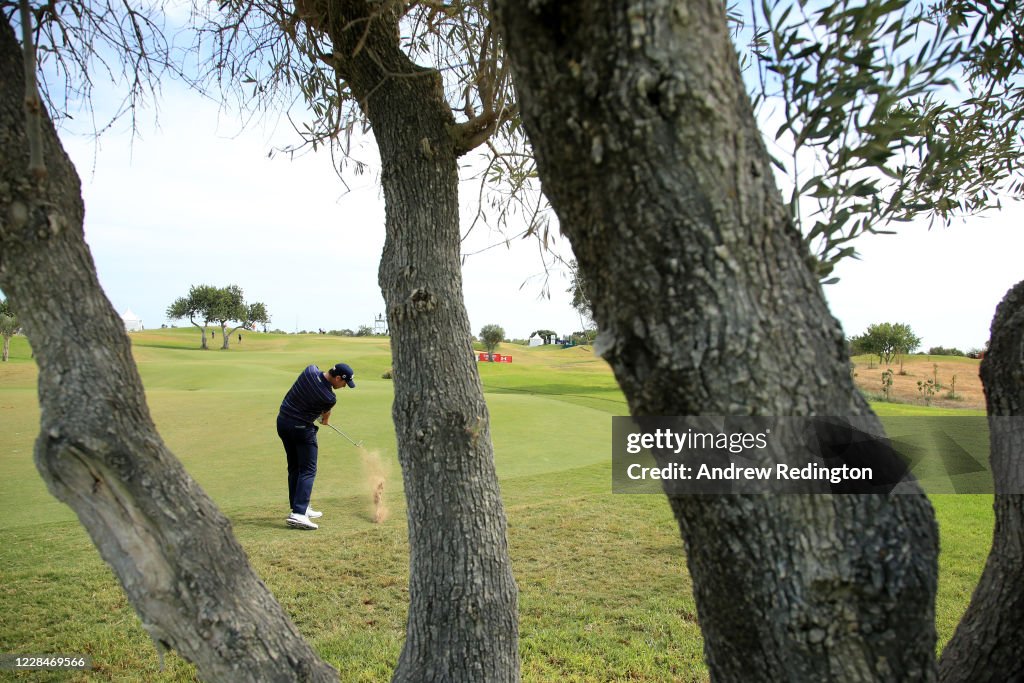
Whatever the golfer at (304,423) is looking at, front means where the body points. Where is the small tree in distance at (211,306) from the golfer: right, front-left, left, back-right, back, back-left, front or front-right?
left

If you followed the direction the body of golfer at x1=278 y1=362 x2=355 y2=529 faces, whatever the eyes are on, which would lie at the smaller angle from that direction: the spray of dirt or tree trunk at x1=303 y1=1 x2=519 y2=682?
the spray of dirt

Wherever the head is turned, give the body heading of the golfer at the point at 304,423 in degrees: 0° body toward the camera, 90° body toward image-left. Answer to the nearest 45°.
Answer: approximately 270°

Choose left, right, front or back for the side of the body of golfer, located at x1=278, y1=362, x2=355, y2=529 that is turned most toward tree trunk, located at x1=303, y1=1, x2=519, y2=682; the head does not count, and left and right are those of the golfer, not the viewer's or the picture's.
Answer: right

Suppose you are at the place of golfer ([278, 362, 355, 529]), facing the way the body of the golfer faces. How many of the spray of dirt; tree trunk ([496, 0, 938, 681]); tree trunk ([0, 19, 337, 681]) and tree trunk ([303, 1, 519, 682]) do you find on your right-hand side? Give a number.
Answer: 3

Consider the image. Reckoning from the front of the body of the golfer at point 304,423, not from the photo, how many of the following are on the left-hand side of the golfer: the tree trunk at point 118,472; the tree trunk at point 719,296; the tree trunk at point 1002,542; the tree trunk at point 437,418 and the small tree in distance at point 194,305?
1

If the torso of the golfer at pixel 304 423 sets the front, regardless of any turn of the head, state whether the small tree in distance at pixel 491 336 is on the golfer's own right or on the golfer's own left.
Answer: on the golfer's own left

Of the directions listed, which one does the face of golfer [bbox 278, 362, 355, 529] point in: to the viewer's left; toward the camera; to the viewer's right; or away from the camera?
to the viewer's right

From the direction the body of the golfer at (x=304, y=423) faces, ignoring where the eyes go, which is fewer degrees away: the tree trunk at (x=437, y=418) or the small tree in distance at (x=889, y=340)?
the small tree in distance

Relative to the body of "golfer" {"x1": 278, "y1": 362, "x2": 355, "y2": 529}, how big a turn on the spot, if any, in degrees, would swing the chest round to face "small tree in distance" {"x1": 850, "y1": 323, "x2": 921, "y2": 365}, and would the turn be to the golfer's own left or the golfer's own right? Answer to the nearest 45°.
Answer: approximately 45° to the golfer's own left

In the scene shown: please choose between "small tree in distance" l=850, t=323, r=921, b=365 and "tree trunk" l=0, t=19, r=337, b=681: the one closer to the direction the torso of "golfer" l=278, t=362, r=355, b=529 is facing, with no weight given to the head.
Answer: the small tree in distance

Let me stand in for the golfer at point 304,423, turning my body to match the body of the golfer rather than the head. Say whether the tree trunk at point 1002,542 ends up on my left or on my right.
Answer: on my right

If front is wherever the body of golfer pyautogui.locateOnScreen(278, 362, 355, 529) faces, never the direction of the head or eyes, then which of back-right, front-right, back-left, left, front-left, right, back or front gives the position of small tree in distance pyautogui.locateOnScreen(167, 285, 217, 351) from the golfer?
left
